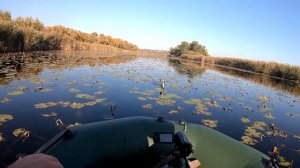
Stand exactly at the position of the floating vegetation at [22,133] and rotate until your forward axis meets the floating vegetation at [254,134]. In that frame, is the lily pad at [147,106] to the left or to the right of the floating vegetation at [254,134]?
left

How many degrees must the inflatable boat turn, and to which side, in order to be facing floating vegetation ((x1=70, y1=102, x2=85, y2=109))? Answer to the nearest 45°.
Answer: approximately 45° to its left

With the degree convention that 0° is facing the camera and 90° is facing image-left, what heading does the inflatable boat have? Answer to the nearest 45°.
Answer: approximately 180°

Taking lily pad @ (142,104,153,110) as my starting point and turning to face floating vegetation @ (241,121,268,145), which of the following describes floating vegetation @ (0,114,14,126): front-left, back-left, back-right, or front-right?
back-right

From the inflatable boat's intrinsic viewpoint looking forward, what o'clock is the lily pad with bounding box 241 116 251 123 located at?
The lily pad is roughly at 1 o'clock from the inflatable boat.

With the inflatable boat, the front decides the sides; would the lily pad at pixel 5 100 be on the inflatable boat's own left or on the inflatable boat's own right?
on the inflatable boat's own left

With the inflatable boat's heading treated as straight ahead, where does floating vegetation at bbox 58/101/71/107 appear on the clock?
The floating vegetation is roughly at 11 o'clock from the inflatable boat.

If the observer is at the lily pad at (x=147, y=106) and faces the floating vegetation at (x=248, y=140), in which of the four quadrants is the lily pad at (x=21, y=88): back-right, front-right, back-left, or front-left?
back-right

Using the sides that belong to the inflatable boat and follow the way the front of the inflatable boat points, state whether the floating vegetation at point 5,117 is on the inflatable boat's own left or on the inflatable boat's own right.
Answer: on the inflatable boat's own left

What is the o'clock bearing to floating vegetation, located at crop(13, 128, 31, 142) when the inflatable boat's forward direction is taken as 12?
The floating vegetation is roughly at 10 o'clock from the inflatable boat.
